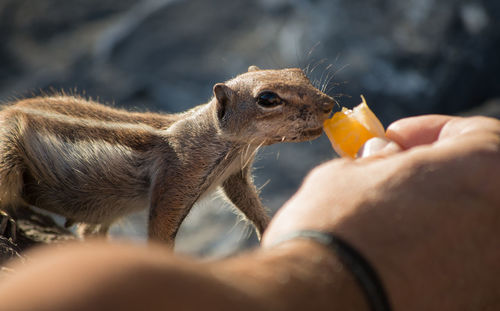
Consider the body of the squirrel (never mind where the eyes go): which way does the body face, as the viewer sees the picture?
to the viewer's right
